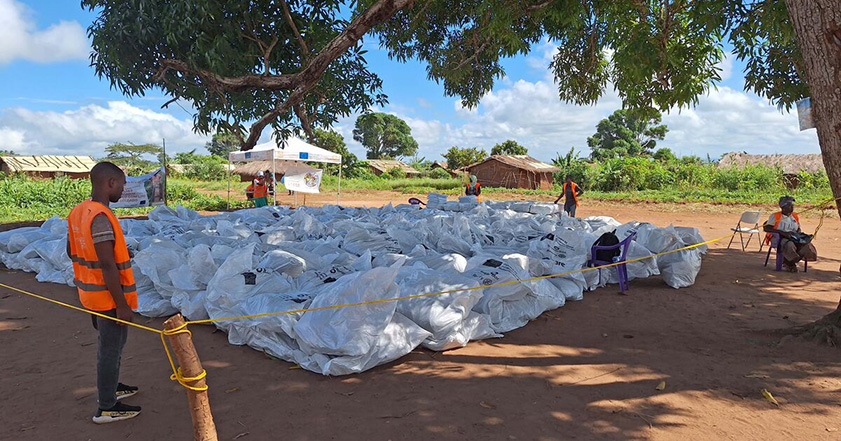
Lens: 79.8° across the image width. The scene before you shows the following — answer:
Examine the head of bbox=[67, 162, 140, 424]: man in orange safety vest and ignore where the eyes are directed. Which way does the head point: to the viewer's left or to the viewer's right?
to the viewer's right

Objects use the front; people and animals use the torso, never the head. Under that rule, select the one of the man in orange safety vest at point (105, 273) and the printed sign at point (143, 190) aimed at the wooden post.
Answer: the printed sign

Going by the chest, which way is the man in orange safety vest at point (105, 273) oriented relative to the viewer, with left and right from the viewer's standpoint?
facing away from the viewer and to the right of the viewer

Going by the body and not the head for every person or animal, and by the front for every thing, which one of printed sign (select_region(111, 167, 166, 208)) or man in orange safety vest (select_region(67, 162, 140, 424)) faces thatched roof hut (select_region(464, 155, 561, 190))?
the man in orange safety vest

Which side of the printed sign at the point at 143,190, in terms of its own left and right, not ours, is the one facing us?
front

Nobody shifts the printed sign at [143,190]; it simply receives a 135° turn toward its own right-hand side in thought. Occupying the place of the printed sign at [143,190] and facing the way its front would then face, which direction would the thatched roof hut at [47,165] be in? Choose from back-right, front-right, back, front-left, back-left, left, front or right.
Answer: front-right

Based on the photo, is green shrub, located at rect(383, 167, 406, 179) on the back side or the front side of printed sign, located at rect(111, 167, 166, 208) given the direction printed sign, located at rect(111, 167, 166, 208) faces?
on the back side

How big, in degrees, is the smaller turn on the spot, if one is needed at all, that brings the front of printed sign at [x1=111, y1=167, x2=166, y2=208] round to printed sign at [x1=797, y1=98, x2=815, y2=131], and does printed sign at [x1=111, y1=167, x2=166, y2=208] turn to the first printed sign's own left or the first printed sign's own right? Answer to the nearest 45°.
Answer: approximately 45° to the first printed sign's own left
